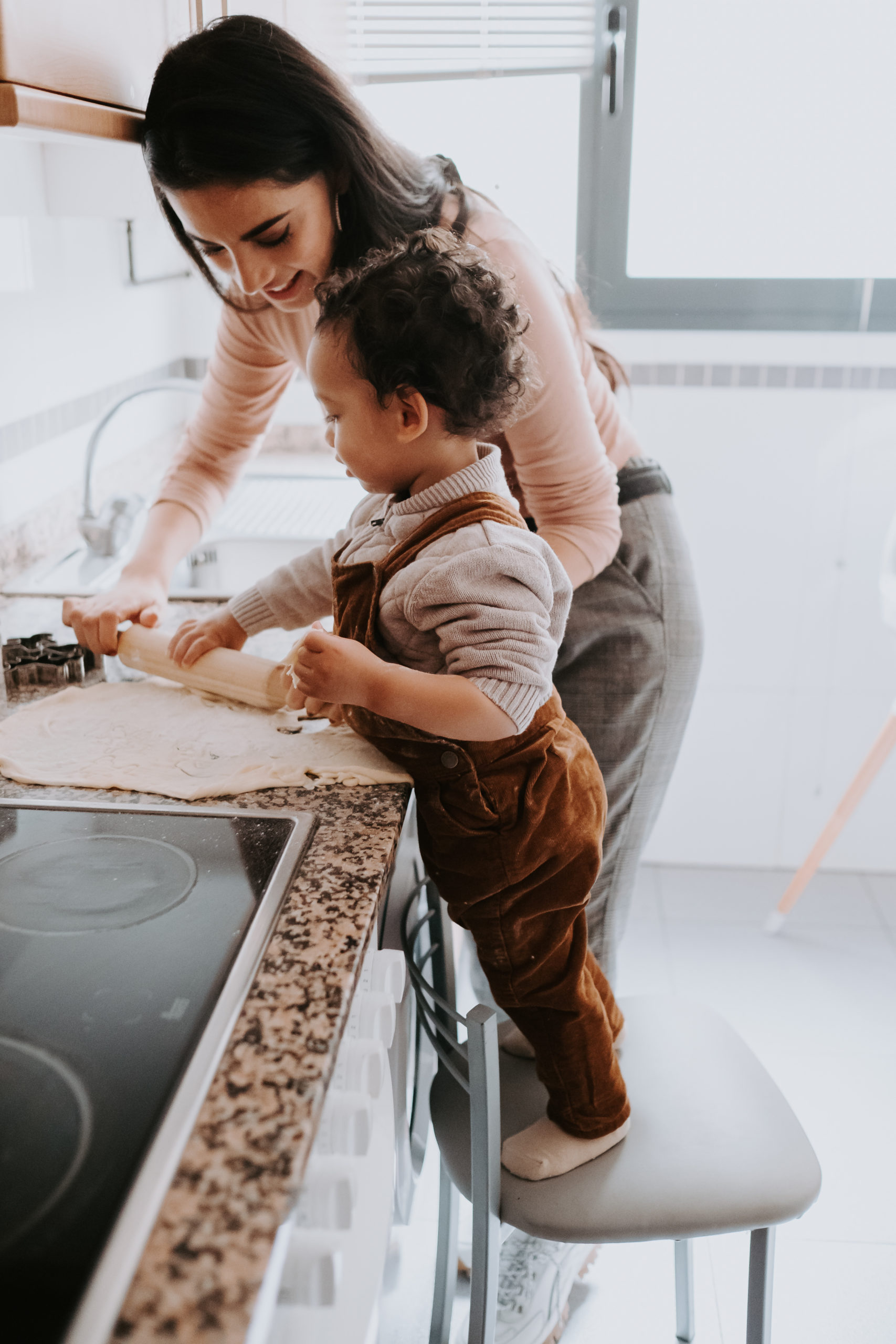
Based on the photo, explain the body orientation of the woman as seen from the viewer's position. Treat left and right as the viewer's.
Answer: facing the viewer and to the left of the viewer

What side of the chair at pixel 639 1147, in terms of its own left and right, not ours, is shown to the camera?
right

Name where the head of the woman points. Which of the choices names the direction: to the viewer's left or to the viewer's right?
to the viewer's left

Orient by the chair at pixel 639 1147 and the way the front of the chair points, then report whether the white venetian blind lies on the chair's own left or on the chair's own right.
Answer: on the chair's own left

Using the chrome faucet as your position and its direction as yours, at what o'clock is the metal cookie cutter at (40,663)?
The metal cookie cutter is roughly at 3 o'clock from the chrome faucet.

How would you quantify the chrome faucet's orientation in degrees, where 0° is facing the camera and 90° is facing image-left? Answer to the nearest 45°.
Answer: approximately 270°

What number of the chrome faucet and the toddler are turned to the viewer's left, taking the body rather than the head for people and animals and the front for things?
1

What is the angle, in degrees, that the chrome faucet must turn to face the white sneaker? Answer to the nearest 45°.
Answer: approximately 45° to its right

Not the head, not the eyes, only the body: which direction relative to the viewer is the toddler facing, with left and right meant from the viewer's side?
facing to the left of the viewer
